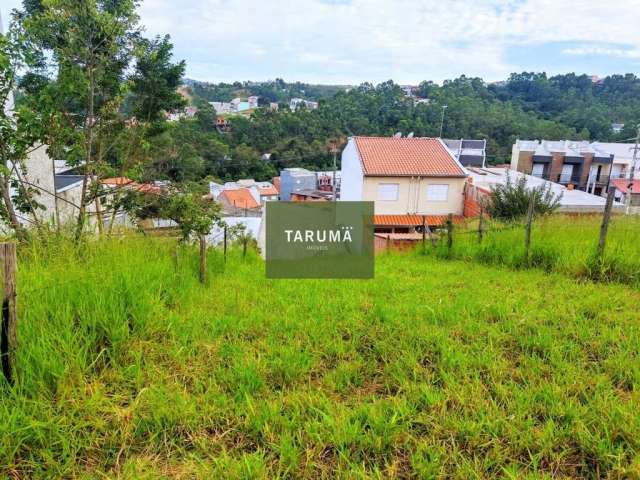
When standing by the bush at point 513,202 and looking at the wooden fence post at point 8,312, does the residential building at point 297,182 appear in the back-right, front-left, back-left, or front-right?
back-right

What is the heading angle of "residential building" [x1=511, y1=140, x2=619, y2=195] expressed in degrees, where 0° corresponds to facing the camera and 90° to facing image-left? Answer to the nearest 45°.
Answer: approximately 45°

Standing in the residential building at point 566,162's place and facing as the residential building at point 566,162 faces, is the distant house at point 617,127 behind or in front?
behind

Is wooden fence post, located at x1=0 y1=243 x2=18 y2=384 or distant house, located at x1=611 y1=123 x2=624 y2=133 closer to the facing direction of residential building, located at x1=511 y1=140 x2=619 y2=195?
the wooden fence post

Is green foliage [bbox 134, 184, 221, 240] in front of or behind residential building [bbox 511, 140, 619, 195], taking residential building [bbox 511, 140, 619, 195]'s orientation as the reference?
in front

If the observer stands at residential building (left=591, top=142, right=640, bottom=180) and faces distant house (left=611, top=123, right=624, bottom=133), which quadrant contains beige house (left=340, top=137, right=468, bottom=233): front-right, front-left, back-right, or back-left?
back-left

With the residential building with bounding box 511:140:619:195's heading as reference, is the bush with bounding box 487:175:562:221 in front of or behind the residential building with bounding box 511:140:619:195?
in front

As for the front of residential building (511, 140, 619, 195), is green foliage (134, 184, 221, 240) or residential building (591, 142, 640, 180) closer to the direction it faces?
the green foliage

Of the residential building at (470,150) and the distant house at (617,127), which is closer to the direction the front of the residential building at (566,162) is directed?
the residential building

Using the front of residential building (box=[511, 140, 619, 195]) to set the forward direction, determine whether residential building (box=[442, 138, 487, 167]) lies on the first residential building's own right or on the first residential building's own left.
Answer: on the first residential building's own right
